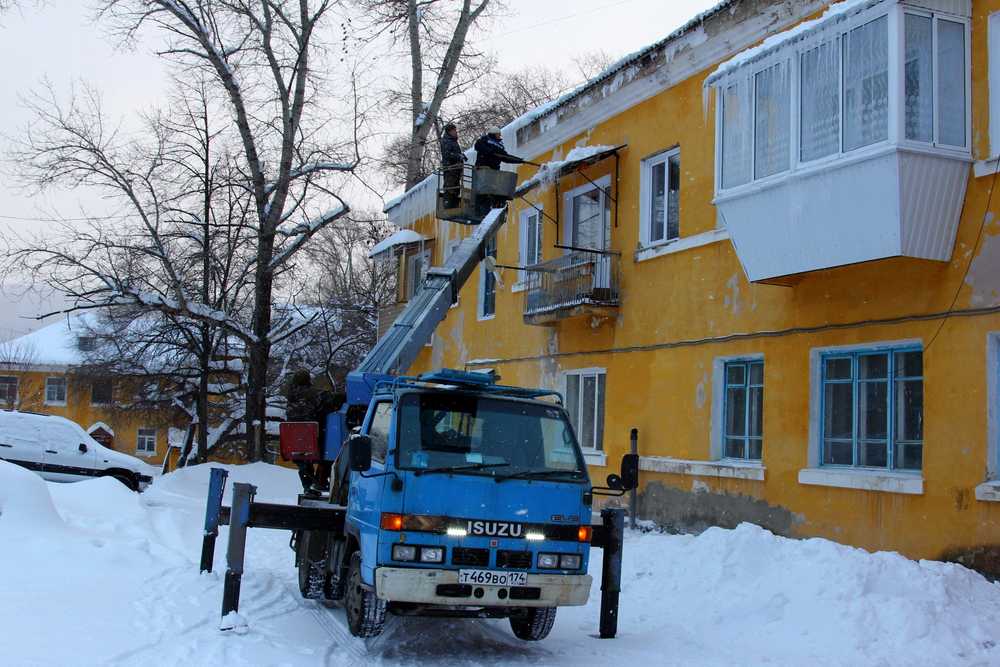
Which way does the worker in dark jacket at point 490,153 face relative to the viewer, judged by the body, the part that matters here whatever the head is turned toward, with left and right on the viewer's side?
facing to the right of the viewer

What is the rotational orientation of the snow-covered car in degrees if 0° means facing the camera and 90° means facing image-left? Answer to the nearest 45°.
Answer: approximately 270°

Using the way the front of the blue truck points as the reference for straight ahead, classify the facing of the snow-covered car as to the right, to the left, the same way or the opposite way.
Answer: to the left

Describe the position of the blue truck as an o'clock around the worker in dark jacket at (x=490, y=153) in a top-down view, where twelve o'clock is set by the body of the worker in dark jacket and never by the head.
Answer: The blue truck is roughly at 3 o'clock from the worker in dark jacket.

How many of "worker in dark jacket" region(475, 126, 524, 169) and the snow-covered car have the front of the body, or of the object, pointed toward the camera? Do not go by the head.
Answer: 0

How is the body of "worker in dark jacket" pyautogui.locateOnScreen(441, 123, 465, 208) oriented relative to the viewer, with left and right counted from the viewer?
facing to the right of the viewer

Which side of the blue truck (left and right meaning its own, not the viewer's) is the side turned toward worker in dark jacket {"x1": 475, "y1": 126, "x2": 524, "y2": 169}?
back

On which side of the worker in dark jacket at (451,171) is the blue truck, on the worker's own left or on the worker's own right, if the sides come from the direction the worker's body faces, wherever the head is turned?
on the worker's own right

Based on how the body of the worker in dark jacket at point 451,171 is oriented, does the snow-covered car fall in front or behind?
behind
